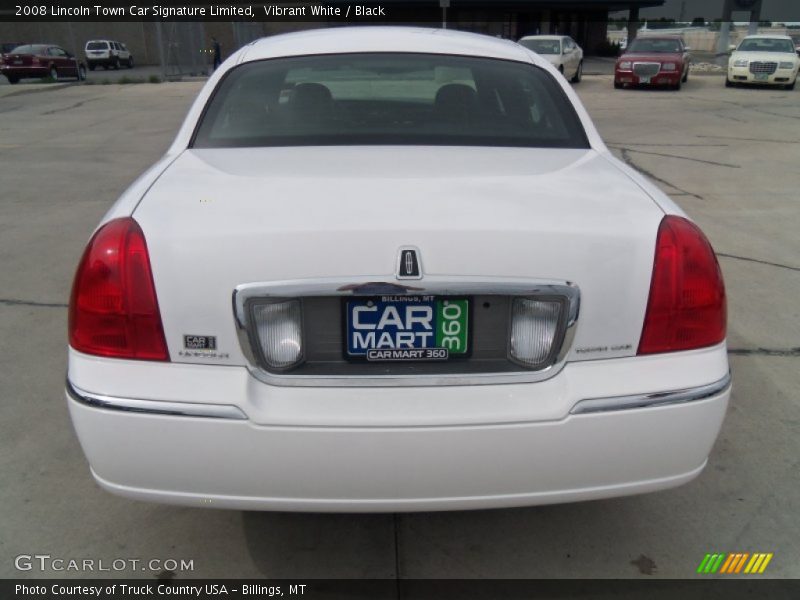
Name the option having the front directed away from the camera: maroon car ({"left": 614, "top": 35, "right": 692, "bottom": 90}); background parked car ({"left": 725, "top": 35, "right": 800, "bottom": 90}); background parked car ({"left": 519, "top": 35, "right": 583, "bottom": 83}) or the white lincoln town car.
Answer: the white lincoln town car

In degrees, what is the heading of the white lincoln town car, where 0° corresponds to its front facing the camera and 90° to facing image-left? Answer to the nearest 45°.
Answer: approximately 180°

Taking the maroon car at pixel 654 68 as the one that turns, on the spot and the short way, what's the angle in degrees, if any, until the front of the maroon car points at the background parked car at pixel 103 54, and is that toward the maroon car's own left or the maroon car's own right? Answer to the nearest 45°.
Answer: approximately 135° to the maroon car's own right

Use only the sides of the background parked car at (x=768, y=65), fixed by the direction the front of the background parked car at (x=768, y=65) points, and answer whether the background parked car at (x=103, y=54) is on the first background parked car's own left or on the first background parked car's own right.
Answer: on the first background parked car's own right

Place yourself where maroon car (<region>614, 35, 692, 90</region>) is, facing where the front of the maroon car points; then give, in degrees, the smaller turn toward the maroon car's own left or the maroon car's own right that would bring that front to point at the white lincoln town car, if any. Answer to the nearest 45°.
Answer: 0° — it already faces it

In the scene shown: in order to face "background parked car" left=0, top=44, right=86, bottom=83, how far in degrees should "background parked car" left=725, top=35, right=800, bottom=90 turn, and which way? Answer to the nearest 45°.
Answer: approximately 90° to its right

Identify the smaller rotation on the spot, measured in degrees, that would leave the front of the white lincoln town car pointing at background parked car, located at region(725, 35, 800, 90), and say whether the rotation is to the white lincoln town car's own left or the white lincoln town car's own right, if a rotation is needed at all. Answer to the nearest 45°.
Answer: approximately 45° to the white lincoln town car's own right

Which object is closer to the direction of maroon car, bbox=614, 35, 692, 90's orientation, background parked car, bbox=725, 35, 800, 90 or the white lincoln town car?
the white lincoln town car
